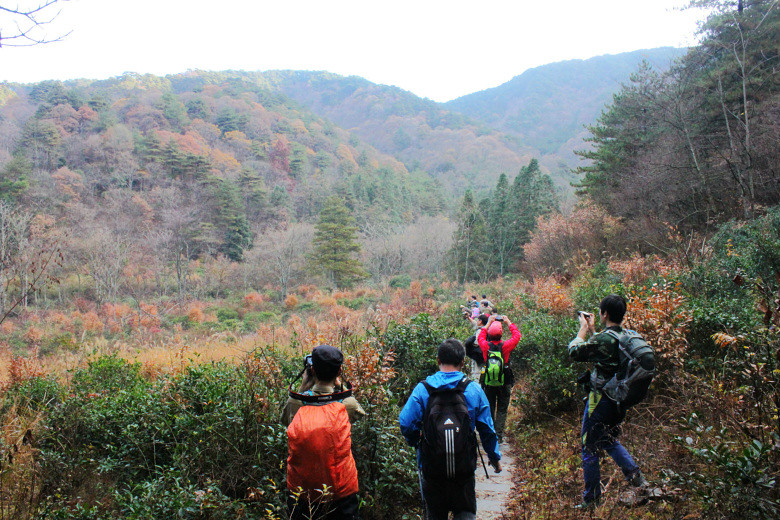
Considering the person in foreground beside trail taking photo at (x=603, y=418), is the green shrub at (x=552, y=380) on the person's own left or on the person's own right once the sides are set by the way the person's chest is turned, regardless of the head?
on the person's own right

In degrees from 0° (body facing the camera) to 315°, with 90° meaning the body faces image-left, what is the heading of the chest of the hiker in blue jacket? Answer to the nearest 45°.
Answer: approximately 180°

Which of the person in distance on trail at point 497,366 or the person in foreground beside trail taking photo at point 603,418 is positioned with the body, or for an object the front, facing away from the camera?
the person in distance on trail at point 497,366

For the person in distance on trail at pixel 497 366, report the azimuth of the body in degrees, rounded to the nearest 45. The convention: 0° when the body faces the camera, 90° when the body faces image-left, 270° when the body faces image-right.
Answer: approximately 180°

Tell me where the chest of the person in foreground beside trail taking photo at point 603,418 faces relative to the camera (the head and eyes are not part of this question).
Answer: to the viewer's left

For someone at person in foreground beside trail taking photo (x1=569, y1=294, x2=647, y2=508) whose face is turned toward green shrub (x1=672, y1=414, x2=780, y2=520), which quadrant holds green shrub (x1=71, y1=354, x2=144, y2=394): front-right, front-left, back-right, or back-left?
back-right

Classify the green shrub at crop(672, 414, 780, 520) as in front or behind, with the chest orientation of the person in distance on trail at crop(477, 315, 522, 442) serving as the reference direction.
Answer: behind

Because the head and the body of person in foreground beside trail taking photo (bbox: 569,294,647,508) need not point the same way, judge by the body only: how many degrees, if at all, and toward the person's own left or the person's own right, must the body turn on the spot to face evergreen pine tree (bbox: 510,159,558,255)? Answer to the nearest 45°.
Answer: approximately 90° to the person's own right

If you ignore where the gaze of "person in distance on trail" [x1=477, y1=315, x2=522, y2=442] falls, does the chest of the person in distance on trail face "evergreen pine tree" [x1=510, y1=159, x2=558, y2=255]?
yes

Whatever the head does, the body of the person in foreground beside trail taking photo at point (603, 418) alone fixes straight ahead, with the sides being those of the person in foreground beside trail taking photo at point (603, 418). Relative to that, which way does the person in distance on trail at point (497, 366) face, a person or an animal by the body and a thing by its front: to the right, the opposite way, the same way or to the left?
to the right

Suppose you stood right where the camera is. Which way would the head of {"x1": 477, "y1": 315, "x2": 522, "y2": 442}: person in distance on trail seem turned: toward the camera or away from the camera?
away from the camera

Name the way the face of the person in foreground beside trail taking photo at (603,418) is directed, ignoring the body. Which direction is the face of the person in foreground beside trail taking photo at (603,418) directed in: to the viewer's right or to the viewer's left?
to the viewer's left
